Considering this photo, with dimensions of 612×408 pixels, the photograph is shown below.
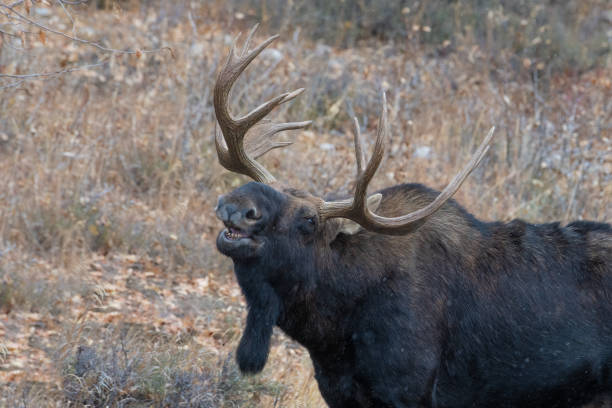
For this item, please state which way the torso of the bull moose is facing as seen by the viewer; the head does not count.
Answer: to the viewer's left
